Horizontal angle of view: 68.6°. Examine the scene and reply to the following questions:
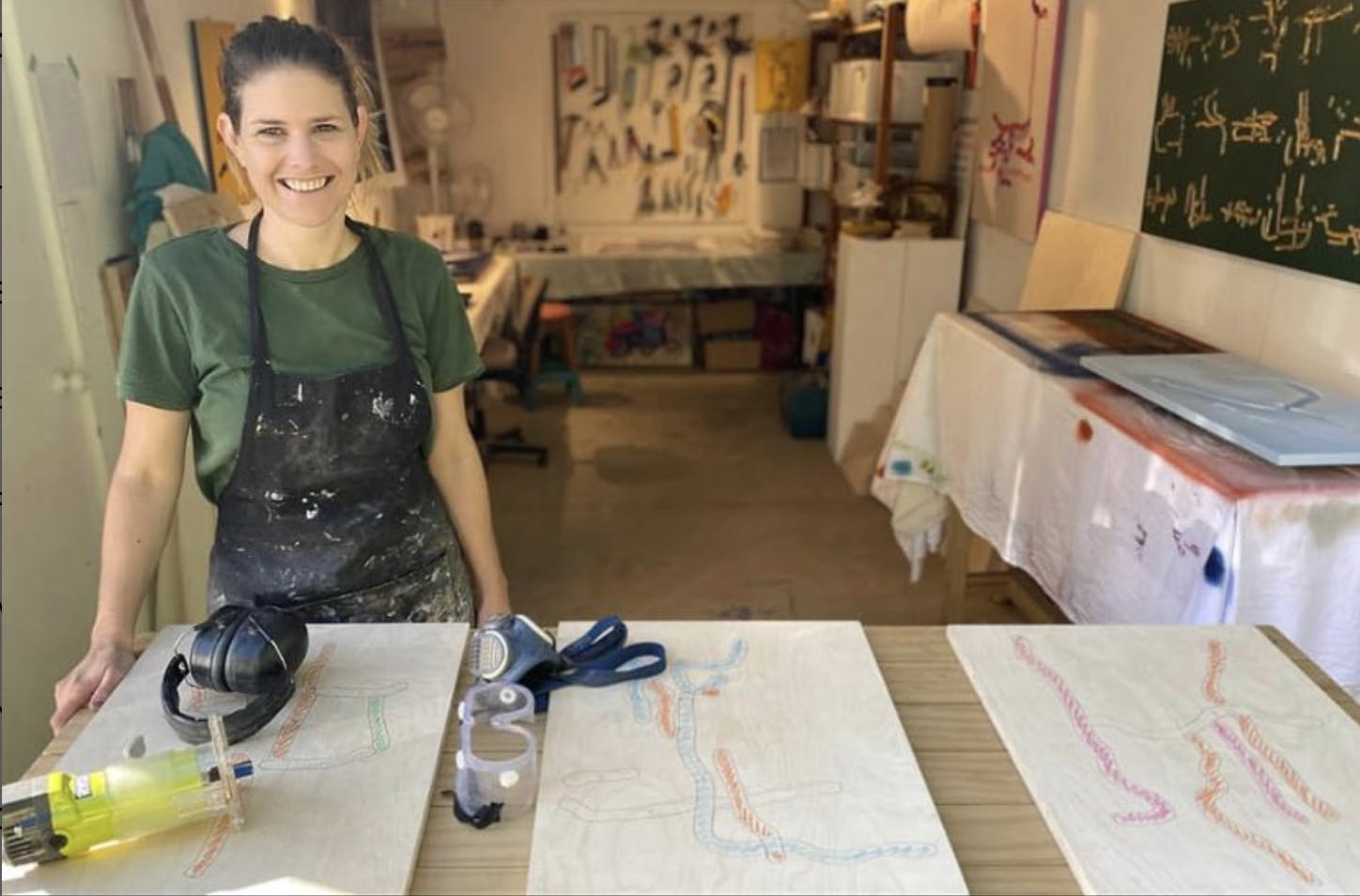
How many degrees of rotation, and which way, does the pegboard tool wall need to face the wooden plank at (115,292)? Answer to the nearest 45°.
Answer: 0° — it already faces it

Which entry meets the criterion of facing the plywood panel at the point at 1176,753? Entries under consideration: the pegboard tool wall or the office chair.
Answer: the pegboard tool wall

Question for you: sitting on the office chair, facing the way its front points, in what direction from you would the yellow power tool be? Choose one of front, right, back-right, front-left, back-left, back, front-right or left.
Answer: left

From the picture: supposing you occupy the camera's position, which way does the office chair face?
facing to the left of the viewer

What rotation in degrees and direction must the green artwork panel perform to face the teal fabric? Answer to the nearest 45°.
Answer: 0° — it already faces it

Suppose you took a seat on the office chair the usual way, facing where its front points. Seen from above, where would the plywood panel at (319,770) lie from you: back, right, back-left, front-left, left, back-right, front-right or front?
left

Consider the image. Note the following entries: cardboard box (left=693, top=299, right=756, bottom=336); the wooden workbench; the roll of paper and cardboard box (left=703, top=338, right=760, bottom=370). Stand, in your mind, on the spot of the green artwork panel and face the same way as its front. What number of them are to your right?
3

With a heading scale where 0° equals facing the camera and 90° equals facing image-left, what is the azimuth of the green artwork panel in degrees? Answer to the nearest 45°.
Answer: approximately 45°

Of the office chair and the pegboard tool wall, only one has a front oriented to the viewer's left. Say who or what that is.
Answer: the office chair
